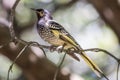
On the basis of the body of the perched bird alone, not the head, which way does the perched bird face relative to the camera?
to the viewer's left
